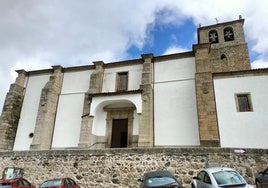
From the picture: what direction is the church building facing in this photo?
toward the camera

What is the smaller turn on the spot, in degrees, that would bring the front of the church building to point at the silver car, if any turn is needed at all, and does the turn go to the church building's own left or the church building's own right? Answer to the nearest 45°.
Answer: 0° — it already faces it

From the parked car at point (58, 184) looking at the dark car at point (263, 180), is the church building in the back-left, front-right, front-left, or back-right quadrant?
front-left

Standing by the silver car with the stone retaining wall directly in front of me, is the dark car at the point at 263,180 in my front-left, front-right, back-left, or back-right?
back-right

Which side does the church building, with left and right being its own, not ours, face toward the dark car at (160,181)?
front

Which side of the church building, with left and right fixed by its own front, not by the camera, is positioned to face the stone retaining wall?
front

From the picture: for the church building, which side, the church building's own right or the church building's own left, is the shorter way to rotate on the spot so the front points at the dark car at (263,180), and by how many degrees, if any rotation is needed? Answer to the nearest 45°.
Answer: approximately 45° to the church building's own left

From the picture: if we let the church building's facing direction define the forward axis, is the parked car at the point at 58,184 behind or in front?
in front
